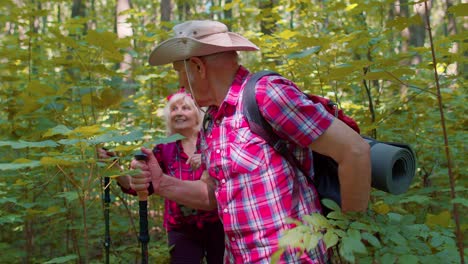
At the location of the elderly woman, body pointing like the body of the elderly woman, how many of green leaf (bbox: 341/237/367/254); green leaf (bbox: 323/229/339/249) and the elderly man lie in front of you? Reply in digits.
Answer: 3

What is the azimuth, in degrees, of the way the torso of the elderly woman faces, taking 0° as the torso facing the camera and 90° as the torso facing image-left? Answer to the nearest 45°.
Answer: approximately 0°

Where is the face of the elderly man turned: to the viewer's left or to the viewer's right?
to the viewer's left

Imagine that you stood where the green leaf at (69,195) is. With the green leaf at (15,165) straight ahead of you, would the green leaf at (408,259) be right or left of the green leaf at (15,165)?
left

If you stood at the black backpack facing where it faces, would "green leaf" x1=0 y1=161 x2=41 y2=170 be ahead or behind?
behind

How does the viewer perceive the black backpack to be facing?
facing away from the viewer and to the right of the viewer

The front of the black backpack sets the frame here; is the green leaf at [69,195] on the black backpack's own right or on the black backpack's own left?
on the black backpack's own left

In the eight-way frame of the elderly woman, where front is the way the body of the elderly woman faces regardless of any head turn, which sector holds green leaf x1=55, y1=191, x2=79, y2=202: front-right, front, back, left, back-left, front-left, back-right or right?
front-right

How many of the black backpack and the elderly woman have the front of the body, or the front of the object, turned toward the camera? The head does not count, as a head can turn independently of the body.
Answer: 1
